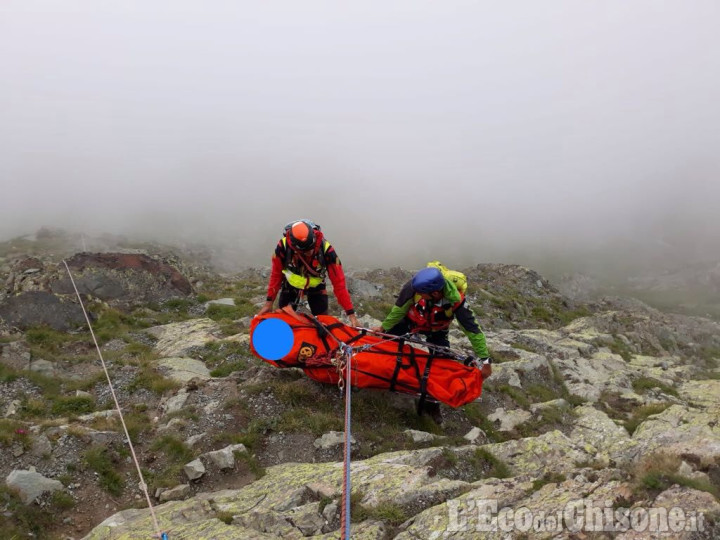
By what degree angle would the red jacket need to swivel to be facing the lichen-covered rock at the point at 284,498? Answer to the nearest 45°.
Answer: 0° — it already faces it

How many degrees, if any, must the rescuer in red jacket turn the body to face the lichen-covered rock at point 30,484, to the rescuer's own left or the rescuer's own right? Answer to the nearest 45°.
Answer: approximately 45° to the rescuer's own right

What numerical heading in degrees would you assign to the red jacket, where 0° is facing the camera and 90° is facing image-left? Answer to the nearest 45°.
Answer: approximately 0°

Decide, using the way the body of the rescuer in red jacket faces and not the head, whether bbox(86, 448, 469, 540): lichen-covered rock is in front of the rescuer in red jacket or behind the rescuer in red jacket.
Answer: in front

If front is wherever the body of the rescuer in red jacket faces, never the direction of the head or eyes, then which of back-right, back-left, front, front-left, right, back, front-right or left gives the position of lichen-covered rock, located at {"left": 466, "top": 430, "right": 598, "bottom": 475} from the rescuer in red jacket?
front-left

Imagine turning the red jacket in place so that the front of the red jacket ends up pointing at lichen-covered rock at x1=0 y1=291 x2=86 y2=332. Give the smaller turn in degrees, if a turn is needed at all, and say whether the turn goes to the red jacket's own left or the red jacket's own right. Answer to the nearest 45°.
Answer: approximately 135° to the red jacket's own right

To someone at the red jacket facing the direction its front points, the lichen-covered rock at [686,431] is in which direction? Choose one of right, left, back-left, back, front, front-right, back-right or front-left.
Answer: left
